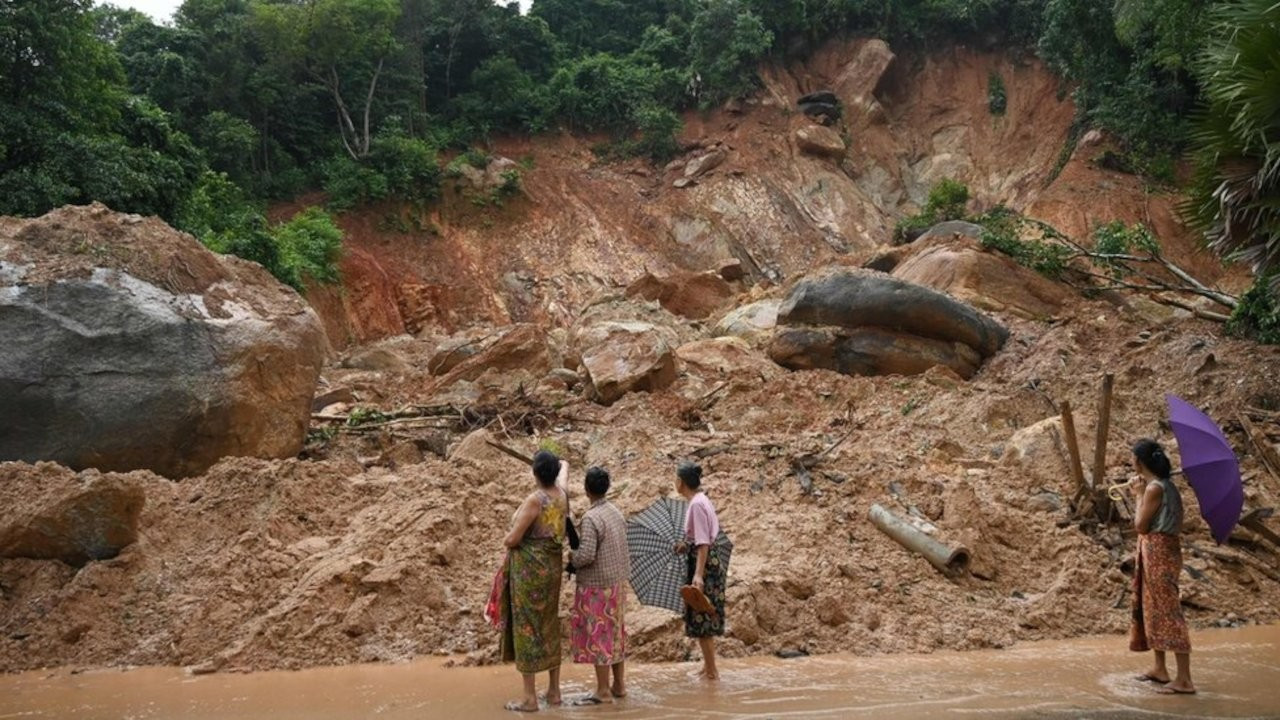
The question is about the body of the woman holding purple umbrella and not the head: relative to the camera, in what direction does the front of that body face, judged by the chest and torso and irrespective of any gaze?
to the viewer's left

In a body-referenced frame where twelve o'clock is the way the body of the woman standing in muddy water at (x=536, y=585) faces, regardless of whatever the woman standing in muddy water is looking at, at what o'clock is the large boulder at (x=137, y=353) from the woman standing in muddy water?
The large boulder is roughly at 12 o'clock from the woman standing in muddy water.

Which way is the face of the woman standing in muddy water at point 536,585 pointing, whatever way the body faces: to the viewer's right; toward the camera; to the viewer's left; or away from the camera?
away from the camera

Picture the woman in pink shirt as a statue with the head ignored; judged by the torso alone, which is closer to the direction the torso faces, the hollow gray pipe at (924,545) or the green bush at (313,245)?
the green bush

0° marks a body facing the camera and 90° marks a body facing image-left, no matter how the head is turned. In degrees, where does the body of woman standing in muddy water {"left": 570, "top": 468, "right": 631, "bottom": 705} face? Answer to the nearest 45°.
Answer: approximately 135°

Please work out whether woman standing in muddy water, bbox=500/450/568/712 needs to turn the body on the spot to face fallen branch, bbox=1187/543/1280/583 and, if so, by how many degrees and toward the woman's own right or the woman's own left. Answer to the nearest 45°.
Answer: approximately 90° to the woman's own right

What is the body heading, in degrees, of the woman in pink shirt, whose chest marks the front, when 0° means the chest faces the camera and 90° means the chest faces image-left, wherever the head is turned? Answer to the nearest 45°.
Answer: approximately 90°

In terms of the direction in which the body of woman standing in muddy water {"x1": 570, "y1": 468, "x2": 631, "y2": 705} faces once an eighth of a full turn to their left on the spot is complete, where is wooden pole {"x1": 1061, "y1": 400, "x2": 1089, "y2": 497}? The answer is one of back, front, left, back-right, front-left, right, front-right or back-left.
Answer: back-right

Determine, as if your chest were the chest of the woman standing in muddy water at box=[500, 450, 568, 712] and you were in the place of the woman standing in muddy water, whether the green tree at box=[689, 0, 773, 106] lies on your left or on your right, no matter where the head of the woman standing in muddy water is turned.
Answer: on your right

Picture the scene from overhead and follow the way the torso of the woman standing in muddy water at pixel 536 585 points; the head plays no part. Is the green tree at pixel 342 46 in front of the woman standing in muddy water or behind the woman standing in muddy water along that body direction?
in front

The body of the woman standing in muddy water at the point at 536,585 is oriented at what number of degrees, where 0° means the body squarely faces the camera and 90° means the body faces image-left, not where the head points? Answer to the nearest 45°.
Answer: approximately 135°
